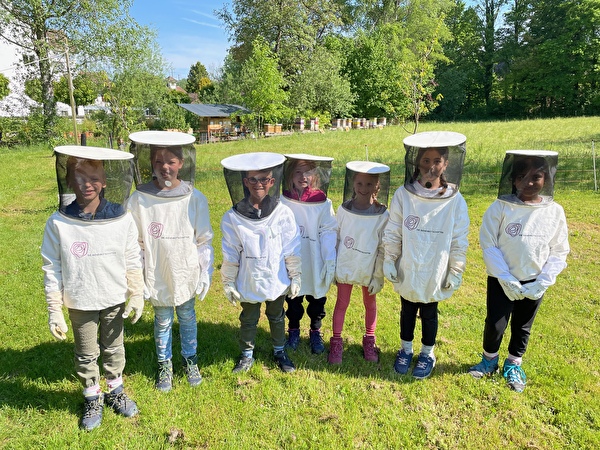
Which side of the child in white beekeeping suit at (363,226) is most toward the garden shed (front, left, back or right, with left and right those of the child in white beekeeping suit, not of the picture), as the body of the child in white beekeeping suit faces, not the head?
back

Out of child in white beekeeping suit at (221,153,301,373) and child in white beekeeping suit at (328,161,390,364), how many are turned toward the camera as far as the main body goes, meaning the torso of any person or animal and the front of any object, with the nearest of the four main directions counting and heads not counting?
2

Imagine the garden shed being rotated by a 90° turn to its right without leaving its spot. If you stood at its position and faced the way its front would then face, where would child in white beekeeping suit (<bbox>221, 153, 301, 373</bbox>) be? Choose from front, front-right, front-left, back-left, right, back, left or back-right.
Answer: front-left

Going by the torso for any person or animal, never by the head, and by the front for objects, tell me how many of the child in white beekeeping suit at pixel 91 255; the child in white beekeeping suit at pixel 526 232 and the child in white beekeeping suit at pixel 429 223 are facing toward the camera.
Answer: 3

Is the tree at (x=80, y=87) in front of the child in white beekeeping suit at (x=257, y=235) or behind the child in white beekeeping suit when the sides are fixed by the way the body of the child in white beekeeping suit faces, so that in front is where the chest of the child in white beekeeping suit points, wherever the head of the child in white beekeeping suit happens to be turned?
behind

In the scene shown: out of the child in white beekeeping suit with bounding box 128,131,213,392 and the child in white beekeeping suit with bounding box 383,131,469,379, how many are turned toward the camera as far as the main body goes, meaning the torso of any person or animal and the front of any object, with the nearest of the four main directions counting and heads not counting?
2

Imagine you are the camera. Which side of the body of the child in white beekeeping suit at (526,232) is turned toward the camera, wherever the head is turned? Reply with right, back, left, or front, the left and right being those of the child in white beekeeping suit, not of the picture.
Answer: front

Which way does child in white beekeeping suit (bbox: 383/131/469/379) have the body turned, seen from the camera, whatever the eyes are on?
toward the camera

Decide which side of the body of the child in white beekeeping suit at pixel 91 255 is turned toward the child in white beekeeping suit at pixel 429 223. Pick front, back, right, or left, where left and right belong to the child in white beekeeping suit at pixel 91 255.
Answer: left

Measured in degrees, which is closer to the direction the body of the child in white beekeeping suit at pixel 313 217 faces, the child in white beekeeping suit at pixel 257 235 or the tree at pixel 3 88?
the child in white beekeeping suit

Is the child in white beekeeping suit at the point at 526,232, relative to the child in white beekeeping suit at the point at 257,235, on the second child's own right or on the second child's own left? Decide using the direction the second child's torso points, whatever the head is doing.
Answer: on the second child's own left

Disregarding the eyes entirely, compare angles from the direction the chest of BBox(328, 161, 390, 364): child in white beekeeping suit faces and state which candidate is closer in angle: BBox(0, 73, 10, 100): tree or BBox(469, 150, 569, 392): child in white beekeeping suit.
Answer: the child in white beekeeping suit

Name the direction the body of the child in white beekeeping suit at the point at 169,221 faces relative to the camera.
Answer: toward the camera

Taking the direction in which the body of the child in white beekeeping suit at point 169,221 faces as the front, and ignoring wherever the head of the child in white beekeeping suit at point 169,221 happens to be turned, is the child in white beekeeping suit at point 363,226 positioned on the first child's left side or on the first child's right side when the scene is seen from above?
on the first child's left side

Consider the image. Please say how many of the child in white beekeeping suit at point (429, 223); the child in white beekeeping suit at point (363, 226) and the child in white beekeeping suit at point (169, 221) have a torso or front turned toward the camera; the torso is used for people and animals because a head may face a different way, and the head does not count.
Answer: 3
